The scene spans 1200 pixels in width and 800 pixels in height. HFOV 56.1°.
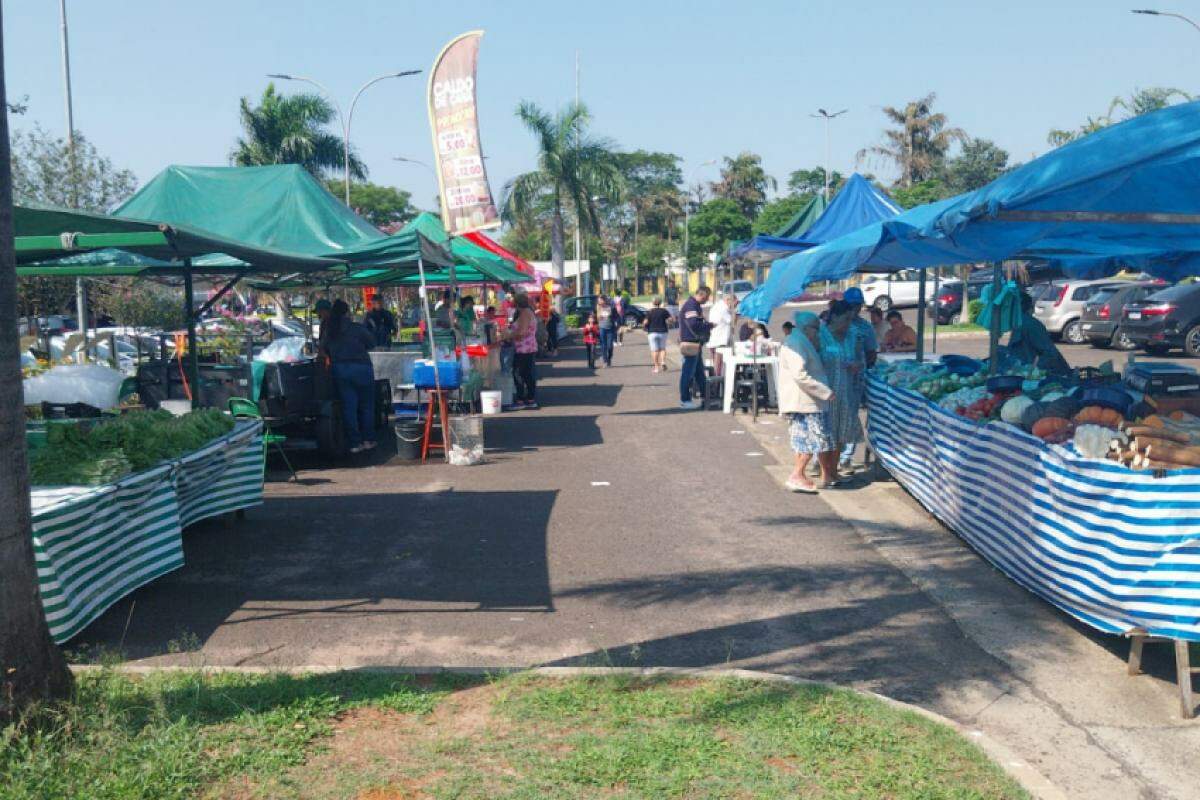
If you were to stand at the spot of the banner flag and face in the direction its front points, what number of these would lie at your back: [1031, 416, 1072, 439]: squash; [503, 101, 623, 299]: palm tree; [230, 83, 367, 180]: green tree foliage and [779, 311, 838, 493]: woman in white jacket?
2

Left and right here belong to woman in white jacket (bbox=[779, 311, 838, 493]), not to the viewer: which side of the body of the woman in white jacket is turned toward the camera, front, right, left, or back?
right

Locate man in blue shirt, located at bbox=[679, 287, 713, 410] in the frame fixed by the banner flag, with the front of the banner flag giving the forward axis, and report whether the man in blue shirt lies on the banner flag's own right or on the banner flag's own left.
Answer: on the banner flag's own left

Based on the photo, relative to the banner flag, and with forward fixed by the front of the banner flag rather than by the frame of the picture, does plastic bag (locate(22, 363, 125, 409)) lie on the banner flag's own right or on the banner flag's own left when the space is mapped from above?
on the banner flag's own right

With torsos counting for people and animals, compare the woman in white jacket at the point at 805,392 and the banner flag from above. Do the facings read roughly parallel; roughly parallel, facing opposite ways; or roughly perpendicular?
roughly perpendicular
